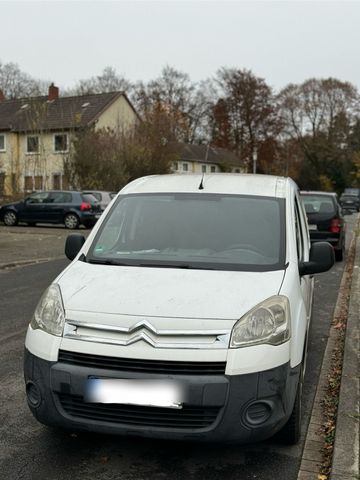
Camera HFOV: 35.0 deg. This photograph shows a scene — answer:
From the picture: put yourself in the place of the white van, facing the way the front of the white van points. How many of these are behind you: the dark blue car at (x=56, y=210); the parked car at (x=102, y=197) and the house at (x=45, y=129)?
3

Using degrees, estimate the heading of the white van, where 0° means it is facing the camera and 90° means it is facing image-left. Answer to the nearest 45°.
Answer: approximately 0°

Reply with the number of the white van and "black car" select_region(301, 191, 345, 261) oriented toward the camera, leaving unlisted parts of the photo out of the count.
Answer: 1

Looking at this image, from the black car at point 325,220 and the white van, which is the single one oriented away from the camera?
the black car

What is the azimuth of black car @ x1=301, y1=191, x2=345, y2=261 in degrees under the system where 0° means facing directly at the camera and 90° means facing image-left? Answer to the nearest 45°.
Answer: approximately 180°

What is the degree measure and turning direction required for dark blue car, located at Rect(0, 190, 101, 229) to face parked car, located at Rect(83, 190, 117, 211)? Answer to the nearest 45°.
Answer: approximately 135° to its right

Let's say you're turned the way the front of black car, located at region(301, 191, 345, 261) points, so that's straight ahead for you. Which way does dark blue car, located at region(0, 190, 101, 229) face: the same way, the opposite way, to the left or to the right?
to the left

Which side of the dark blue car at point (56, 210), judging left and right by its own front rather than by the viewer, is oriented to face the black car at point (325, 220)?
back

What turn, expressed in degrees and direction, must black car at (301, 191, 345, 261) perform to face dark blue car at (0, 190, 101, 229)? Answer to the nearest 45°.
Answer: approximately 45° to its left

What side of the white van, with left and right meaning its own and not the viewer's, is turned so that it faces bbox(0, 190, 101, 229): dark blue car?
back

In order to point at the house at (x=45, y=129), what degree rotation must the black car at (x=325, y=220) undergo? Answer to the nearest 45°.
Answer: approximately 45° to its left

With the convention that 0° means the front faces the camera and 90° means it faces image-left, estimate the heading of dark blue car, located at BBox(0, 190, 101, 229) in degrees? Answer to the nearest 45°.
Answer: approximately 135°

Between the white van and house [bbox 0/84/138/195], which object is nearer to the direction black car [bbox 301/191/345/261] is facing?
the house

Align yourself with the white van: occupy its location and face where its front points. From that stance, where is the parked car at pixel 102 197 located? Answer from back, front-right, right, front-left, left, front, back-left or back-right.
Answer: back

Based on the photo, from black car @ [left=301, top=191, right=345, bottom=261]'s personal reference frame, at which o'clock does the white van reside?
The white van is roughly at 6 o'clock from the black car.
